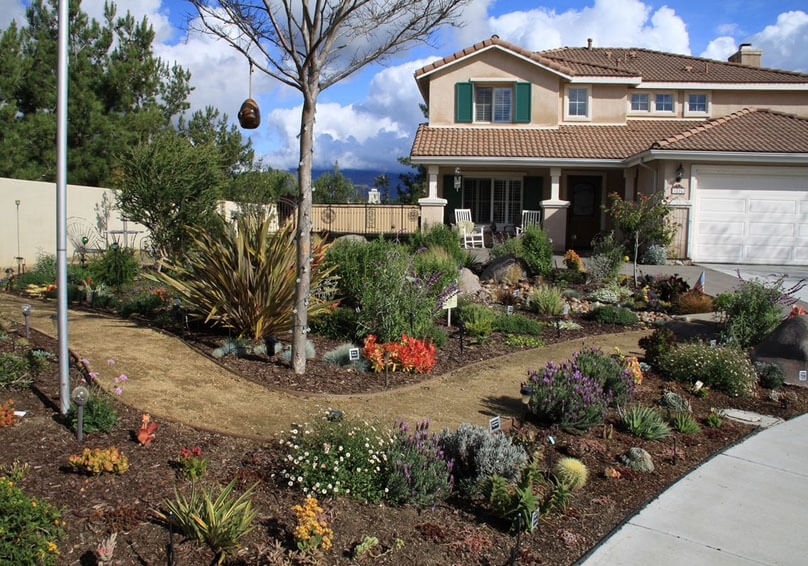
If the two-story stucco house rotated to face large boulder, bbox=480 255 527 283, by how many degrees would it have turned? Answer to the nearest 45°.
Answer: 0° — it already faces it

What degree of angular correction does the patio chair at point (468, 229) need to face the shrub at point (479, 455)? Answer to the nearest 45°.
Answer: approximately 45° to its right

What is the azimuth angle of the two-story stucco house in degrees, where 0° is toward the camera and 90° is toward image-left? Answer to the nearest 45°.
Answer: approximately 0°

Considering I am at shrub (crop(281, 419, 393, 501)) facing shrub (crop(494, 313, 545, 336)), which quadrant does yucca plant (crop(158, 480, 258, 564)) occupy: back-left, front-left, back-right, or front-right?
back-left

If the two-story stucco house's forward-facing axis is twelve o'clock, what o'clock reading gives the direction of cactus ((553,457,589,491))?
The cactus is roughly at 12 o'clock from the two-story stucco house.

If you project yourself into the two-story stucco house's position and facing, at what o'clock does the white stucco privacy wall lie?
The white stucco privacy wall is roughly at 2 o'clock from the two-story stucco house.

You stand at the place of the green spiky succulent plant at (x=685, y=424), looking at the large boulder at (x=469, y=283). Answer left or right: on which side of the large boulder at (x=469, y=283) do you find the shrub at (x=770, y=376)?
right

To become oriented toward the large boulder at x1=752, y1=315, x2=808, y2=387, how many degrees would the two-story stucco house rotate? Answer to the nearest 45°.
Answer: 0° — it already faces it

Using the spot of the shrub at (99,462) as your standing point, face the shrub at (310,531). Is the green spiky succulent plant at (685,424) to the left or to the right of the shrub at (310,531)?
left

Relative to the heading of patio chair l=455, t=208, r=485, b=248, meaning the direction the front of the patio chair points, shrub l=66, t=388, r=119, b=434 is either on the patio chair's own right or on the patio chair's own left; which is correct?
on the patio chair's own right

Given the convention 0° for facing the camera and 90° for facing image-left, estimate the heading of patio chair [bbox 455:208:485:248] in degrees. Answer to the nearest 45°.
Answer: approximately 315°
